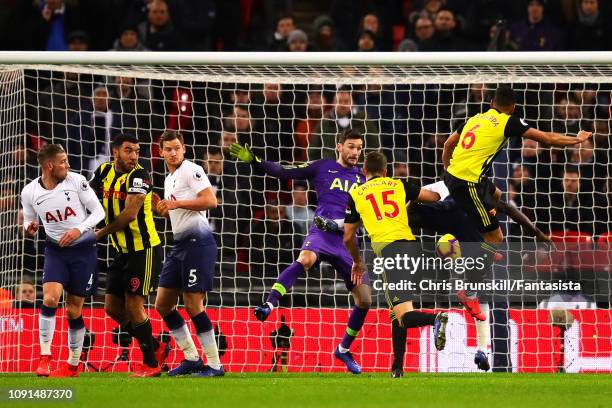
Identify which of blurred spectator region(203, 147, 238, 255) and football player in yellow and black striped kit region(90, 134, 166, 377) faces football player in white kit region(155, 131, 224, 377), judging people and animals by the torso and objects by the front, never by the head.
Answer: the blurred spectator

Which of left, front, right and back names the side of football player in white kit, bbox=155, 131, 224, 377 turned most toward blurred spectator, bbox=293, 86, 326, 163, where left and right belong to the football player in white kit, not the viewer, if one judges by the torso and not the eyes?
back

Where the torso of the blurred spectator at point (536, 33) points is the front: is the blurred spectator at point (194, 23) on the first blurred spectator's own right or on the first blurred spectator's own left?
on the first blurred spectator's own right

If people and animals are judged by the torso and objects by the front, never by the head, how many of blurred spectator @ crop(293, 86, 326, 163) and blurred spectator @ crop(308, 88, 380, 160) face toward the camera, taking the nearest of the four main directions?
2

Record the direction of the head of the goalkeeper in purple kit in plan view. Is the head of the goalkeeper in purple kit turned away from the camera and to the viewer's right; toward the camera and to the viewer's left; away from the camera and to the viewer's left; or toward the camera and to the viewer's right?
toward the camera and to the viewer's right

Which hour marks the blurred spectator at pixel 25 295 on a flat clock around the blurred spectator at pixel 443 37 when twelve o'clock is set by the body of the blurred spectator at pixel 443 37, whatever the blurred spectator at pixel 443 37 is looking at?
the blurred spectator at pixel 25 295 is roughly at 2 o'clock from the blurred spectator at pixel 443 37.

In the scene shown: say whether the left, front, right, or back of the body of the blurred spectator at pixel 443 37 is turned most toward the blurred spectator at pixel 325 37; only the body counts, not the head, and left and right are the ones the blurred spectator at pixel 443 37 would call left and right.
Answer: right
